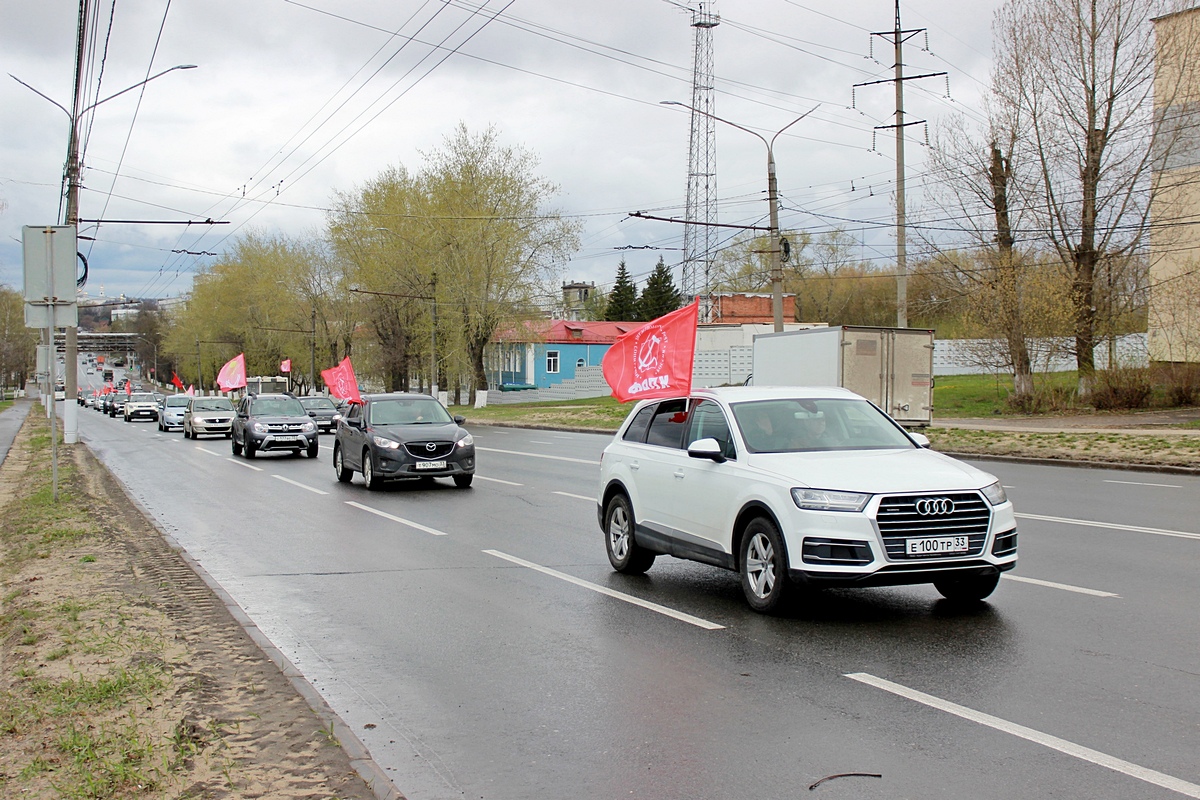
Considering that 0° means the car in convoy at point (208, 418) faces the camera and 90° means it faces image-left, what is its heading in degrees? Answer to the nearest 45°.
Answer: approximately 0°

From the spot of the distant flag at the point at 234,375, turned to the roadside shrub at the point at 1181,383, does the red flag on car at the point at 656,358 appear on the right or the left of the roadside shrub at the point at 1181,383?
right

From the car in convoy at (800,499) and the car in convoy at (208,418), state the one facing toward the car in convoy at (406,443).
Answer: the car in convoy at (208,418)

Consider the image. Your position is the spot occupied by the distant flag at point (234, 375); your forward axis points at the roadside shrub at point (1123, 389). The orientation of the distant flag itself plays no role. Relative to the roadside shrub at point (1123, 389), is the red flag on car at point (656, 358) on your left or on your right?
right

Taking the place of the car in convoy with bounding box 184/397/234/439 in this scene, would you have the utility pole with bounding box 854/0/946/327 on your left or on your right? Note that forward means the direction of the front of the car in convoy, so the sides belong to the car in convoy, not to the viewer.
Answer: on your left

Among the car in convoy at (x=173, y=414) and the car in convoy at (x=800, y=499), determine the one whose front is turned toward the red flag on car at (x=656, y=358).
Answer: the car in convoy at (x=173, y=414)

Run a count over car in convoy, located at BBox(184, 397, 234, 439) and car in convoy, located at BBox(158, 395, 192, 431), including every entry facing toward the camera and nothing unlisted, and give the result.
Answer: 2

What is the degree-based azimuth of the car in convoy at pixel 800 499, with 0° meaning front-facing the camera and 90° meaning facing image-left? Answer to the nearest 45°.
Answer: approximately 315°

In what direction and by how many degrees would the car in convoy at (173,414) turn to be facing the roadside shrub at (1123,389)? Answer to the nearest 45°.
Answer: approximately 45° to its left

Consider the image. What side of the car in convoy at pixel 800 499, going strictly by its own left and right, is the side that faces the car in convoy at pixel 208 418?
back
